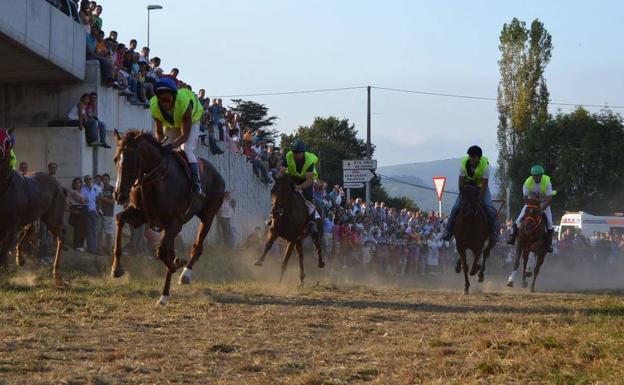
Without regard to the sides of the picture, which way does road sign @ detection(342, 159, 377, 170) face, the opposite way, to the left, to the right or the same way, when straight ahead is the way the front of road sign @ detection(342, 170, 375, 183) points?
the same way

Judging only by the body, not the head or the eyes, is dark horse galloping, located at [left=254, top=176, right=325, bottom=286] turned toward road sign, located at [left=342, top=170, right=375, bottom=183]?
no

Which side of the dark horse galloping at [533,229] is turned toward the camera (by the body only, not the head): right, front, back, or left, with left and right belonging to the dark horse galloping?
front

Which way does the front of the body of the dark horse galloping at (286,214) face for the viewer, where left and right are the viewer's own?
facing the viewer and to the left of the viewer

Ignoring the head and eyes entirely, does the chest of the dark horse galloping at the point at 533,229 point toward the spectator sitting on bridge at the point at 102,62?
no

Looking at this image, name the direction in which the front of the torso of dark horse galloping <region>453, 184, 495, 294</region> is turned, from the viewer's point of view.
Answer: toward the camera

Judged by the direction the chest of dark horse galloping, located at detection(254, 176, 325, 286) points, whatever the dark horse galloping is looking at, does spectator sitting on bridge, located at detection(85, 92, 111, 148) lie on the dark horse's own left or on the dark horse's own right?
on the dark horse's own right

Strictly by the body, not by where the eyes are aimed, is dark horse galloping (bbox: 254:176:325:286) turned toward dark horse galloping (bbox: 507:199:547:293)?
no

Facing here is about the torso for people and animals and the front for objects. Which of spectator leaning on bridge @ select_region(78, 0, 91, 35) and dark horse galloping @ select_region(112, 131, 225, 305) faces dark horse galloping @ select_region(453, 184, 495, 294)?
the spectator leaning on bridge

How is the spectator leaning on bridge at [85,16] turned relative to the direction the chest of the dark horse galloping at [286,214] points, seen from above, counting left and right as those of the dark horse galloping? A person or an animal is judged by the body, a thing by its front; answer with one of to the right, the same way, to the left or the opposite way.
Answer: to the left

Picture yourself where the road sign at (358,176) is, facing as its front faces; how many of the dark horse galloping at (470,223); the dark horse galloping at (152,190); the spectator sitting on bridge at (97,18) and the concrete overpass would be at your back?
0

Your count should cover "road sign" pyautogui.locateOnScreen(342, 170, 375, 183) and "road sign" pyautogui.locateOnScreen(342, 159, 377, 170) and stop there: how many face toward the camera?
2

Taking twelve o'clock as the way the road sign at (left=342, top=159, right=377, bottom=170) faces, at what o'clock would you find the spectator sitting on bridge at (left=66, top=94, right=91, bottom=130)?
The spectator sitting on bridge is roughly at 1 o'clock from the road sign.

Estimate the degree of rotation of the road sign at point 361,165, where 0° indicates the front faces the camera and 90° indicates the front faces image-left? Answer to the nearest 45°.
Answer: approximately 0°
